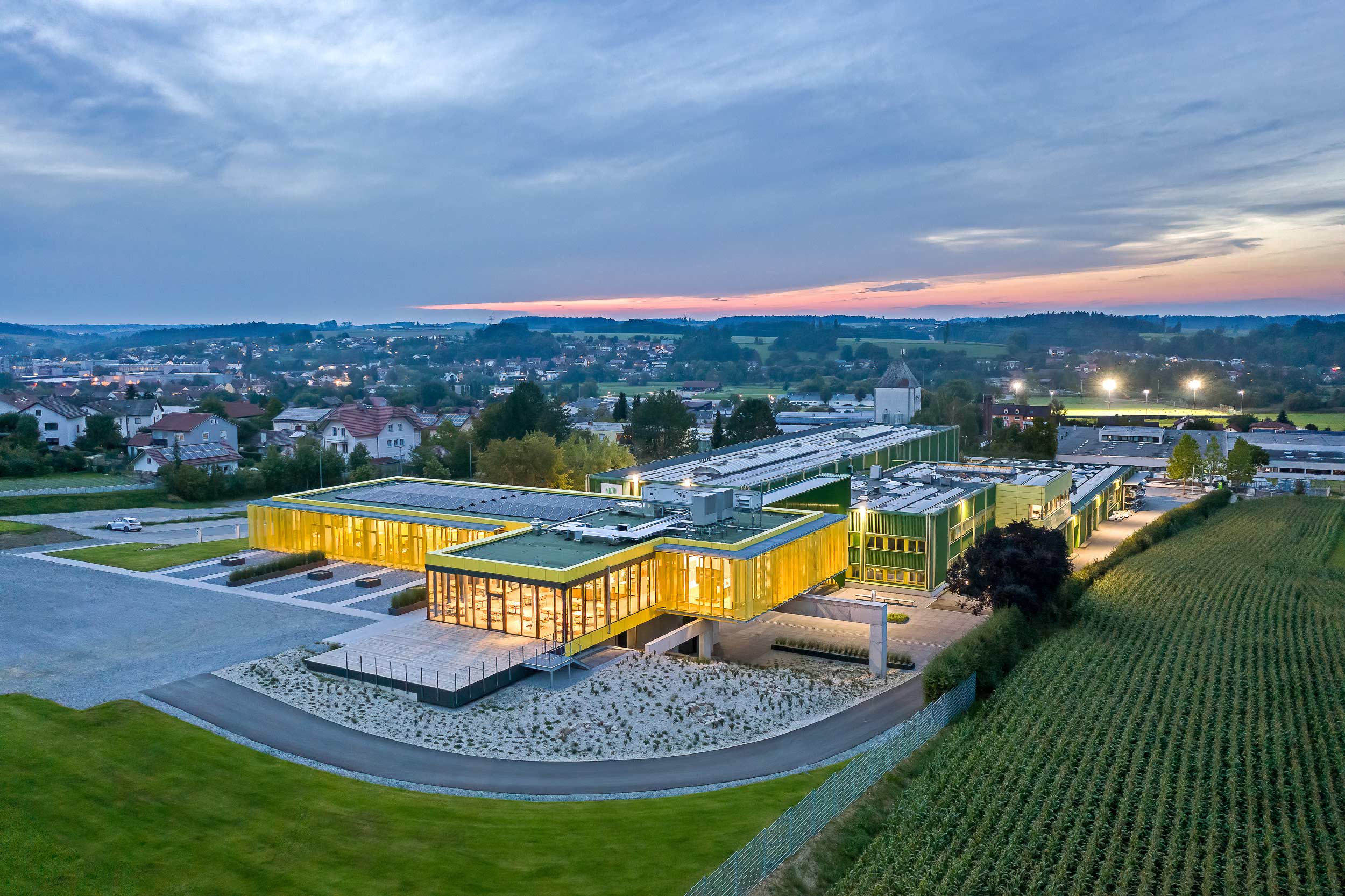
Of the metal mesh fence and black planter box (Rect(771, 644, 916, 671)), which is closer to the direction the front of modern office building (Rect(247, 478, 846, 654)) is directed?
the metal mesh fence

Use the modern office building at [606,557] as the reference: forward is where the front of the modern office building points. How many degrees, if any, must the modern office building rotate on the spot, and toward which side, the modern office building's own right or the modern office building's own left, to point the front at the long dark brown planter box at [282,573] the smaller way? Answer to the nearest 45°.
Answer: approximately 90° to the modern office building's own right

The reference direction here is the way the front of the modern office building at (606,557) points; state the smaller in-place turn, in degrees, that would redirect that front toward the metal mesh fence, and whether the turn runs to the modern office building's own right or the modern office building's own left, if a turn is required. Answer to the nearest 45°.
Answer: approximately 45° to the modern office building's own left

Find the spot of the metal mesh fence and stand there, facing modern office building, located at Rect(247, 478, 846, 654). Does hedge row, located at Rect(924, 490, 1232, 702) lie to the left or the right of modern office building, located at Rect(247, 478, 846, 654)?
right

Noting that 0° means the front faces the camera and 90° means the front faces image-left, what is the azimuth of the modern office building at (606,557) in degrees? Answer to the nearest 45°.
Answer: approximately 45°

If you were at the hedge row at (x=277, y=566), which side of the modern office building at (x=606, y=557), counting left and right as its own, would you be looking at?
right
